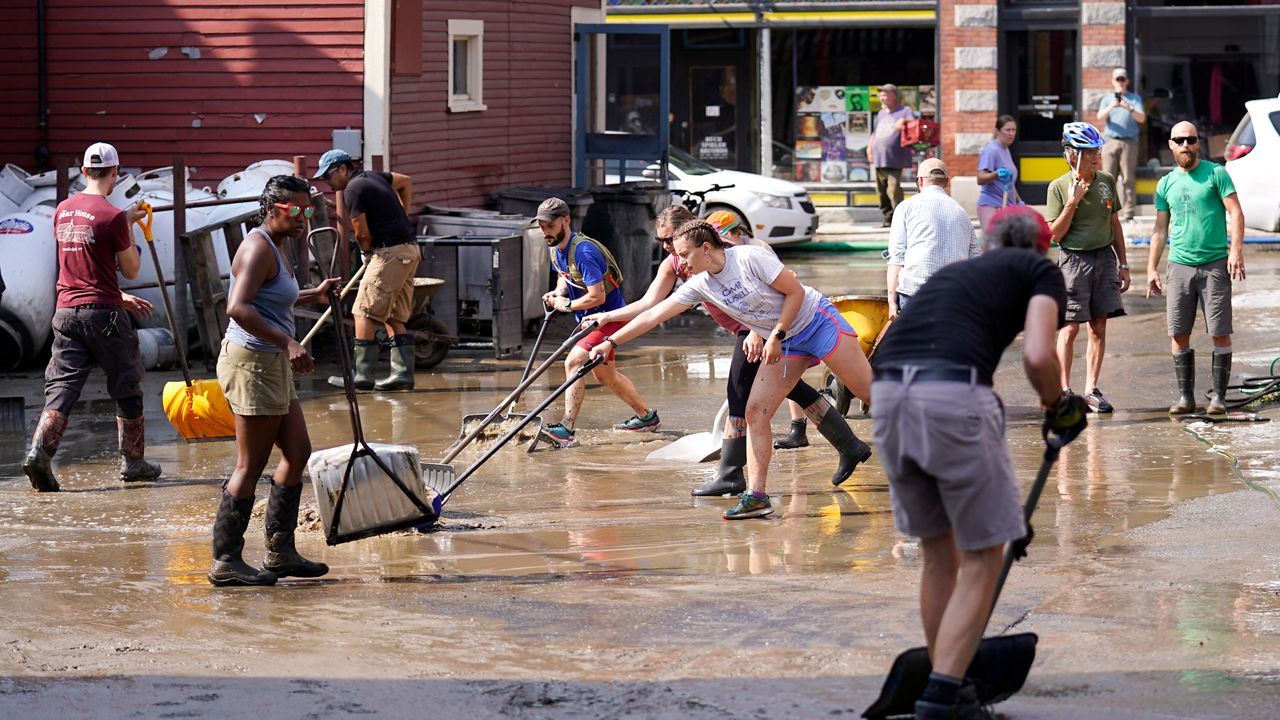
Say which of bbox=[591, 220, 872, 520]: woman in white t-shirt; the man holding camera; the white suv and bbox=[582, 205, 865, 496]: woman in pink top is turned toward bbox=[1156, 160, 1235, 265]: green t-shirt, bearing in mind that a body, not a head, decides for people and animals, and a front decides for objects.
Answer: the man holding camera

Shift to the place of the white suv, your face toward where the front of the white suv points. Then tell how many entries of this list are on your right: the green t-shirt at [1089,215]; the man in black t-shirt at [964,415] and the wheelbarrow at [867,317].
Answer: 3

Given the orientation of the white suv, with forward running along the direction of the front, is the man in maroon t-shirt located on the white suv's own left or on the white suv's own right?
on the white suv's own right

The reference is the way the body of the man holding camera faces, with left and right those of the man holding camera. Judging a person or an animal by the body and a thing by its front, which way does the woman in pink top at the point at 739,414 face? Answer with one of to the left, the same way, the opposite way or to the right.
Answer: to the right

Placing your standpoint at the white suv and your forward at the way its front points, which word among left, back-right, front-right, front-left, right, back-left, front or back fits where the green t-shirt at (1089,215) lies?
right

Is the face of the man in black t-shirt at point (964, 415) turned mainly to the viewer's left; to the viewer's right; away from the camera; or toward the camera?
away from the camera

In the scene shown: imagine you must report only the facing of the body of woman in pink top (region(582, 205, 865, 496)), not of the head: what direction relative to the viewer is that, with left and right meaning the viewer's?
facing to the left of the viewer

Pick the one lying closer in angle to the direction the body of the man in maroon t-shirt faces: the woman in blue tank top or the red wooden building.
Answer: the red wooden building
